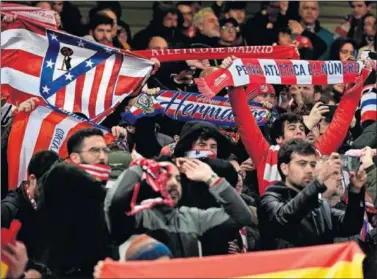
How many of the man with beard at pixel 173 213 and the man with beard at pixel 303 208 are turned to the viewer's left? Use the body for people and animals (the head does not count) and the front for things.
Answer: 0

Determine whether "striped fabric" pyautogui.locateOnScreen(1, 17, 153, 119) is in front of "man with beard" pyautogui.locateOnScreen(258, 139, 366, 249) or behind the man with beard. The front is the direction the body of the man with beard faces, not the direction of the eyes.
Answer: behind

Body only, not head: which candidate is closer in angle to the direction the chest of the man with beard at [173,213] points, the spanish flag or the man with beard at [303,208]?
the spanish flag

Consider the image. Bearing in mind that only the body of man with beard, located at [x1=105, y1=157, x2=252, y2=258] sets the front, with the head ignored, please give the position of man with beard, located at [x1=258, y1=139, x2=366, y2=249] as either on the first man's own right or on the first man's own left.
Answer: on the first man's own left

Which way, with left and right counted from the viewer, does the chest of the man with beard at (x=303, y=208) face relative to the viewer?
facing the viewer and to the right of the viewer

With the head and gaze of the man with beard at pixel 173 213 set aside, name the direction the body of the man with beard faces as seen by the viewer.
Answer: toward the camera

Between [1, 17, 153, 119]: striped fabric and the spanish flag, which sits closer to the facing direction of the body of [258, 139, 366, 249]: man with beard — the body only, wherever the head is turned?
the spanish flag

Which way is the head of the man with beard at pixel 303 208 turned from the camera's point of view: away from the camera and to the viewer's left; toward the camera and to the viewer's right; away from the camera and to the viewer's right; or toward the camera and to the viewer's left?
toward the camera and to the viewer's right

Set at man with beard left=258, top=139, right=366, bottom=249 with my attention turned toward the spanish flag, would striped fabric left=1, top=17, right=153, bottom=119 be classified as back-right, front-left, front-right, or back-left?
back-right
